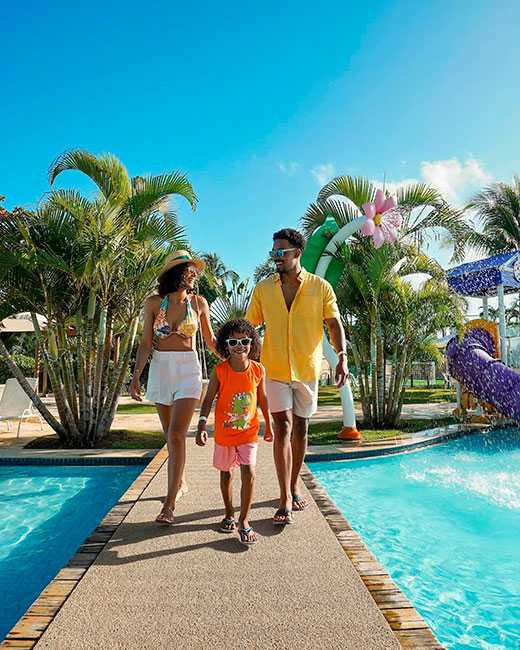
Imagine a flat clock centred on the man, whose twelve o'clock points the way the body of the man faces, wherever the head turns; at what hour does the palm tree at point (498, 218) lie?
The palm tree is roughly at 7 o'clock from the man.

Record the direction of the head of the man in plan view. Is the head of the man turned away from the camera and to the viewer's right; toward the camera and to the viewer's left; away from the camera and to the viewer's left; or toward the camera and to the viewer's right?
toward the camera and to the viewer's left

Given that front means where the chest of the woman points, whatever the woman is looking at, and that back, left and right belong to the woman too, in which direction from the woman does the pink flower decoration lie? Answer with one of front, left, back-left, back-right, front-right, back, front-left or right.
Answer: back-left

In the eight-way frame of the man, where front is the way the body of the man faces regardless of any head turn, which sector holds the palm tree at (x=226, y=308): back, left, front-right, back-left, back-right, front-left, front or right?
back

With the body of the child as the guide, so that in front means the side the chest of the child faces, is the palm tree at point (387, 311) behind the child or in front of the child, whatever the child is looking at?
behind

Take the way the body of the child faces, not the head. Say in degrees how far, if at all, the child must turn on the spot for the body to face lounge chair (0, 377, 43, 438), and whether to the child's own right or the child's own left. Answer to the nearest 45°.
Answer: approximately 135° to the child's own right

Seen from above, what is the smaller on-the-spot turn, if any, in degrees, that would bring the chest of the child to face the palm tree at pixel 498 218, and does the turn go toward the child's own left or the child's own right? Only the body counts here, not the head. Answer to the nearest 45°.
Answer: approximately 135° to the child's own left

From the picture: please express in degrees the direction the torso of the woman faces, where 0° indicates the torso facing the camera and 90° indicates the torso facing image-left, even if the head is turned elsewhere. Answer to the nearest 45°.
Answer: approximately 0°

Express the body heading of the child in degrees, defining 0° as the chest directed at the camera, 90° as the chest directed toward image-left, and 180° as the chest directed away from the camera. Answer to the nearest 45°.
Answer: approximately 0°

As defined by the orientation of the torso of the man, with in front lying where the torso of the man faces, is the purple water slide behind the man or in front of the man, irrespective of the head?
behind
